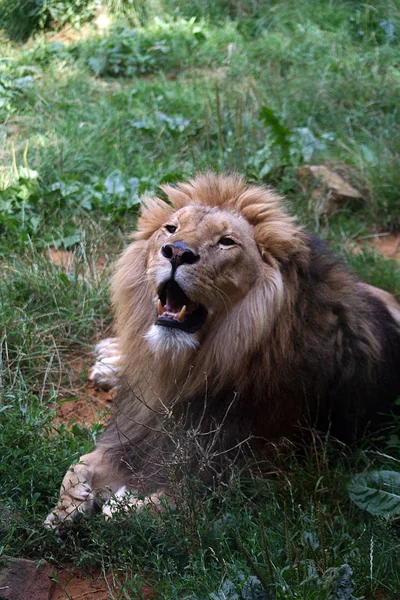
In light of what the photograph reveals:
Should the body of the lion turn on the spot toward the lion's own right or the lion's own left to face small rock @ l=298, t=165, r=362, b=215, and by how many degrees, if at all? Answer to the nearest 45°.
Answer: approximately 135° to the lion's own right

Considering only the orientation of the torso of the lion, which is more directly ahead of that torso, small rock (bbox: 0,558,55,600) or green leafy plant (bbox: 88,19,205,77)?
the small rock

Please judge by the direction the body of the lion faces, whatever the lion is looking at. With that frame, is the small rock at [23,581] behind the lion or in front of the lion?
in front

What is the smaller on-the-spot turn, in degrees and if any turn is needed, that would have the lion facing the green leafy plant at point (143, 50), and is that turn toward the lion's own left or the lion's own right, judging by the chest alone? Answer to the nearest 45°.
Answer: approximately 135° to the lion's own right

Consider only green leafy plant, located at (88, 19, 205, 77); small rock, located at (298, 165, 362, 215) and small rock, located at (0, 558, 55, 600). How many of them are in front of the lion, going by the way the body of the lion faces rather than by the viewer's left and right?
1

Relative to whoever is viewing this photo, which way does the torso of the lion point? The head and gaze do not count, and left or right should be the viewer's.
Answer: facing the viewer and to the left of the viewer

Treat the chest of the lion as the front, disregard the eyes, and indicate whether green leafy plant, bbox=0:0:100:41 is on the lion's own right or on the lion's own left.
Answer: on the lion's own right
